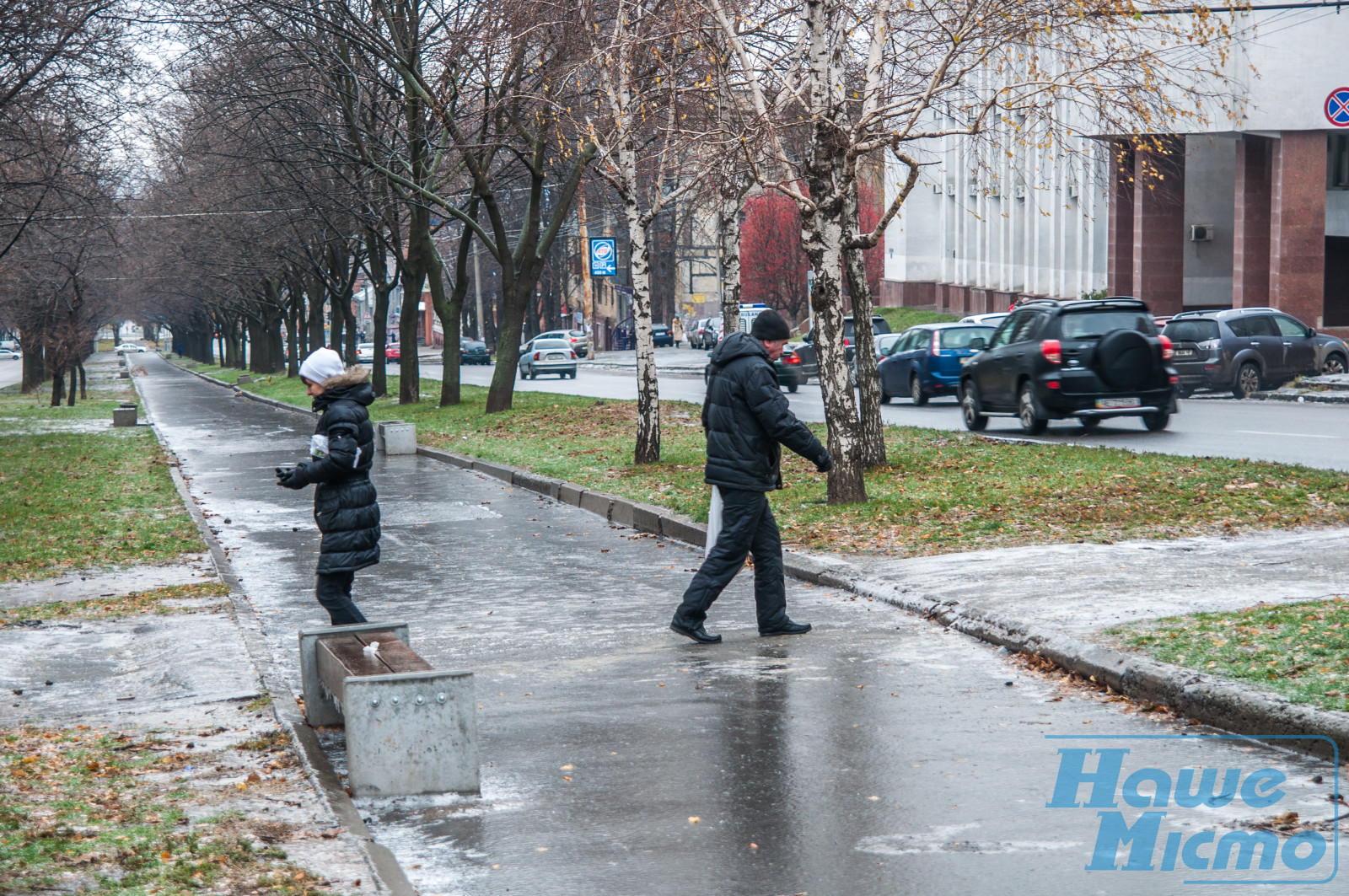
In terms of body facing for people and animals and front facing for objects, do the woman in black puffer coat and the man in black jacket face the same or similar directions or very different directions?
very different directions

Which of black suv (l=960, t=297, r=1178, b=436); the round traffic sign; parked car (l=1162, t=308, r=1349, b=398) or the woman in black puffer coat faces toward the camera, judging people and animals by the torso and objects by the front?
the round traffic sign

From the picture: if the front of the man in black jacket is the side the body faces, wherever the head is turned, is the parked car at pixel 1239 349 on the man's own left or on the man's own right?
on the man's own left

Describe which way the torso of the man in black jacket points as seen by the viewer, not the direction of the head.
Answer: to the viewer's right

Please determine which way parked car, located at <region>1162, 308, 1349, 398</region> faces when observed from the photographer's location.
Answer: facing away from the viewer and to the right of the viewer

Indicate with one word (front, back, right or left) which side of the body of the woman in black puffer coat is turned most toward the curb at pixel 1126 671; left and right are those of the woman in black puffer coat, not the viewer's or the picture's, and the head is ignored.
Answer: back

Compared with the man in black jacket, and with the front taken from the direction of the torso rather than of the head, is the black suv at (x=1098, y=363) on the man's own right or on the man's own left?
on the man's own left

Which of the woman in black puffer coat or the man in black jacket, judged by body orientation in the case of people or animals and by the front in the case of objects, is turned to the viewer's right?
the man in black jacket

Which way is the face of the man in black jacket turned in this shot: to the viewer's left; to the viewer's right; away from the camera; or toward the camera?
to the viewer's right

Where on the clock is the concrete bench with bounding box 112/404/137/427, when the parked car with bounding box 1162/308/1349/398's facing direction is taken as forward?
The concrete bench is roughly at 7 o'clock from the parked car.

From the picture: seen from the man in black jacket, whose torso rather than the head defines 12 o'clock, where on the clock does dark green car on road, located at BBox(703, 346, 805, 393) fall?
The dark green car on road is roughly at 9 o'clock from the man in black jacket.

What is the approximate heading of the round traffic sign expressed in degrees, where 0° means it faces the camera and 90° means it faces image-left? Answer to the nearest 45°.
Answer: approximately 0°

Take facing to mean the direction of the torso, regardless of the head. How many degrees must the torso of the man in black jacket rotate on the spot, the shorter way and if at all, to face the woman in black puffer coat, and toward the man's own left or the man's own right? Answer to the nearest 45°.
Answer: approximately 135° to the man's own right

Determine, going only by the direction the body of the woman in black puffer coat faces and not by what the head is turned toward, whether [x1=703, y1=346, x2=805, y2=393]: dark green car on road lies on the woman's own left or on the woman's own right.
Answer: on the woman's own right
